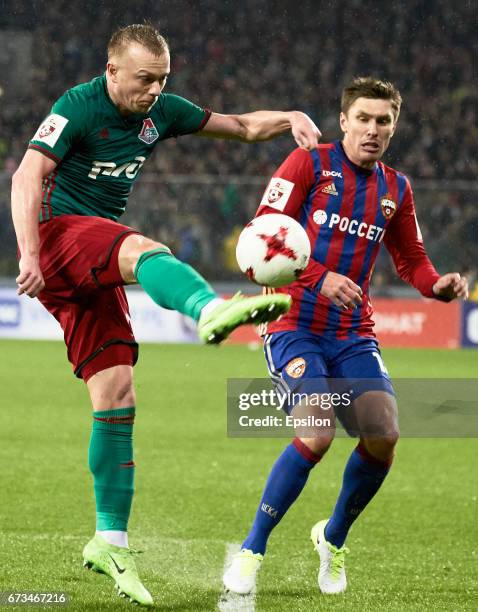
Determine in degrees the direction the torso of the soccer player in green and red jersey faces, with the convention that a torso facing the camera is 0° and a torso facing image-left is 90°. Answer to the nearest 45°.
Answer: approximately 315°

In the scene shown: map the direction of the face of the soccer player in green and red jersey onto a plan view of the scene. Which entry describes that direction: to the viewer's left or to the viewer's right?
to the viewer's right

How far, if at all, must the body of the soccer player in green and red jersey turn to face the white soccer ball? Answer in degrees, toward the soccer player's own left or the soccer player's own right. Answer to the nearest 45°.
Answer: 0° — they already face it

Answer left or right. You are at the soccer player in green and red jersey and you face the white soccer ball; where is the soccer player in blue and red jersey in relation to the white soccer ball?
left

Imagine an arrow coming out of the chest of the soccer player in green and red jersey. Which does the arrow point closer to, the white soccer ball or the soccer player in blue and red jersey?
the white soccer ball

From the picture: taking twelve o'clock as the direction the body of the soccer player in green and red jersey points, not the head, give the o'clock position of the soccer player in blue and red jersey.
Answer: The soccer player in blue and red jersey is roughly at 10 o'clock from the soccer player in green and red jersey.
